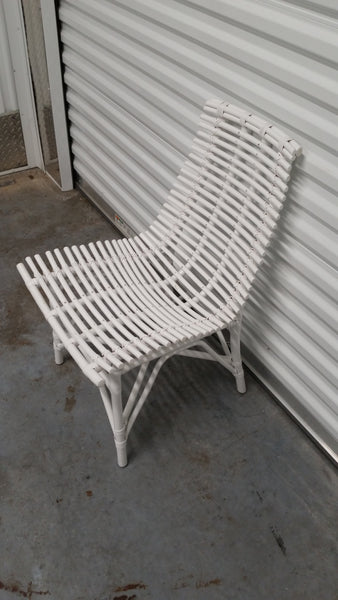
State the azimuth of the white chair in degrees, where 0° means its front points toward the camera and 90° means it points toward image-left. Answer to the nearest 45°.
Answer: approximately 45°
